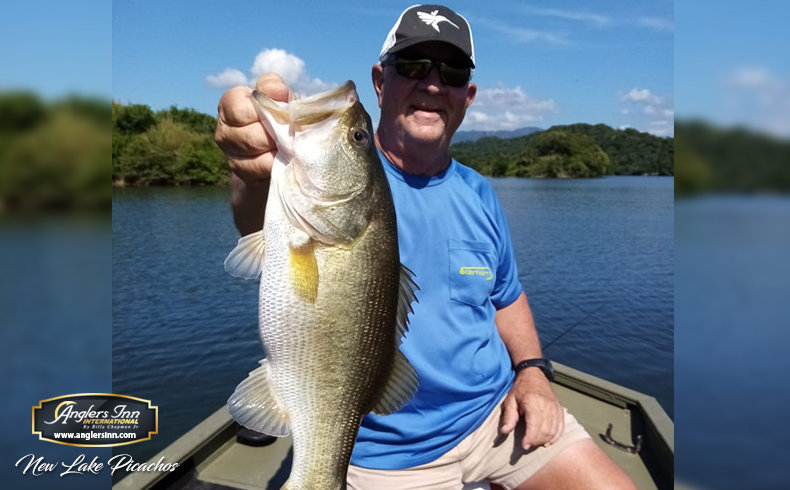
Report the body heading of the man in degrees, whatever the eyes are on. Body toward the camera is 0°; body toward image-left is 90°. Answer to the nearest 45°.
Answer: approximately 0°
